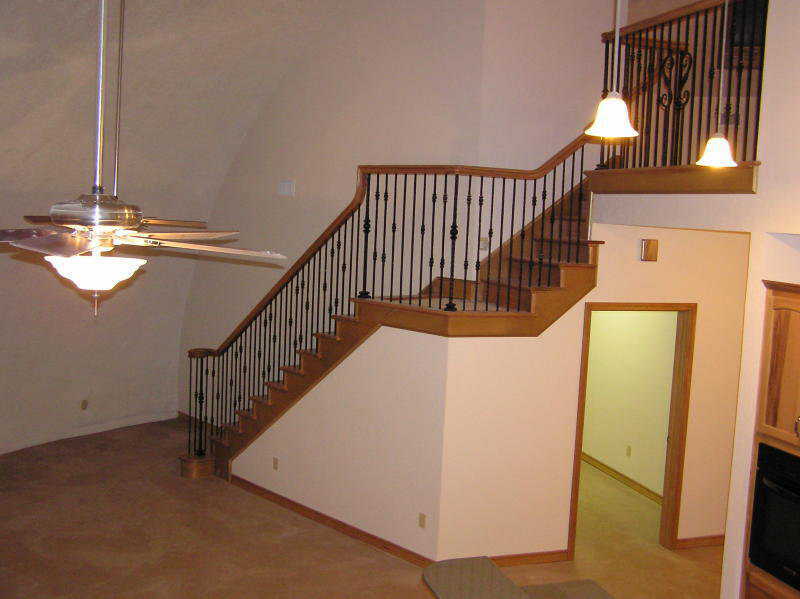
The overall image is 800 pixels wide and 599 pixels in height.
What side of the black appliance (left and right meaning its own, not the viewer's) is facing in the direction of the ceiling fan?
front

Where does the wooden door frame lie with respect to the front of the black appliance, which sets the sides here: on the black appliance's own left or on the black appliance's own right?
on the black appliance's own right

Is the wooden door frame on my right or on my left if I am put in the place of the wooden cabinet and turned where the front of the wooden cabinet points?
on my right

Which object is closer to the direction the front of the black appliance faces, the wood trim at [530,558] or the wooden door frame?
the wood trim

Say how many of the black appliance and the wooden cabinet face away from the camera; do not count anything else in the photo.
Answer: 0

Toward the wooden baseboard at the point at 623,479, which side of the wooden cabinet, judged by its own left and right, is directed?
right

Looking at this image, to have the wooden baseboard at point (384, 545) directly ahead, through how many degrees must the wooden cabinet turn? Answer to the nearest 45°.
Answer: approximately 45° to its right

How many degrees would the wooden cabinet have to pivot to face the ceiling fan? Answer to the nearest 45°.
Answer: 0° — it already faces it

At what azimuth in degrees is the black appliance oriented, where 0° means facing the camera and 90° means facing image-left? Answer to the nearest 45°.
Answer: approximately 45°

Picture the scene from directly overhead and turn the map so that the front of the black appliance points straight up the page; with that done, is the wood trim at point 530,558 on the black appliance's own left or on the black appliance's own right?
on the black appliance's own right

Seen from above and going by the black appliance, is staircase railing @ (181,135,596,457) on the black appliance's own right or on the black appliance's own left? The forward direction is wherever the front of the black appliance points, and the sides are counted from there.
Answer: on the black appliance's own right

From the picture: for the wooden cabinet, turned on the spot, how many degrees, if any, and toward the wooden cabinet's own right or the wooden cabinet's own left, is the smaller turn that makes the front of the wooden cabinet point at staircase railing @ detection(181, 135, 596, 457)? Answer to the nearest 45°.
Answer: approximately 90° to the wooden cabinet's own right

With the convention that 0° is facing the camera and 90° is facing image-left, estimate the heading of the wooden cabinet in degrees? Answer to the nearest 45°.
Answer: approximately 45°
